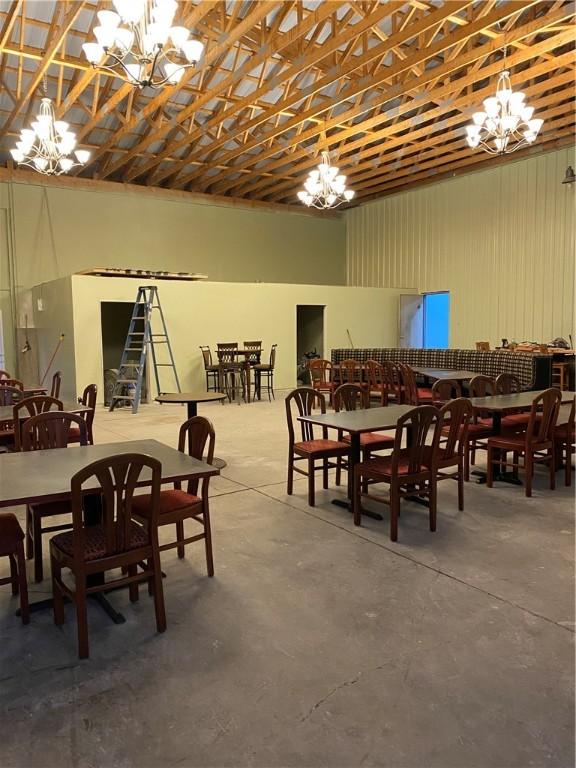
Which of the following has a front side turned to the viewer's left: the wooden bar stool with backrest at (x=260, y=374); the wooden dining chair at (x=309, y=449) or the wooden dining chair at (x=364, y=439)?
the wooden bar stool with backrest at (x=260, y=374)

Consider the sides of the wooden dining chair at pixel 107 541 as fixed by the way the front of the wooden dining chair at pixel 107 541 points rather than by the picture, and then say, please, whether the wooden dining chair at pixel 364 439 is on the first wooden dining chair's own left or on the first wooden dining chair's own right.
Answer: on the first wooden dining chair's own right

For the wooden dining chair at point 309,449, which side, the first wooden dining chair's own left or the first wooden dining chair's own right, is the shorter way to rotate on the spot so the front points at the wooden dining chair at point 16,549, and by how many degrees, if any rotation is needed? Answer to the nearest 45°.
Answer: approximately 90° to the first wooden dining chair's own right

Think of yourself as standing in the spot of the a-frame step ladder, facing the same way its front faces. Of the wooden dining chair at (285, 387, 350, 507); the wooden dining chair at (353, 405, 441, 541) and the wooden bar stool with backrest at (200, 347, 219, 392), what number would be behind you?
1

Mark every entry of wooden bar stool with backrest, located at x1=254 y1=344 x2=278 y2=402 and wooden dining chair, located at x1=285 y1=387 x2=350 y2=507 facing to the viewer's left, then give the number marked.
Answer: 1

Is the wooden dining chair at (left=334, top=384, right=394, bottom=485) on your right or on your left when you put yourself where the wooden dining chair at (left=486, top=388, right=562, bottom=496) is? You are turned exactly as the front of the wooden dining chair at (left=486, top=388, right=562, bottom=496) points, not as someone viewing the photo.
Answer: on your left

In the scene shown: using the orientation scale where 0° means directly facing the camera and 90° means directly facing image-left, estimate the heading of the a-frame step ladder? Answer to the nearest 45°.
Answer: approximately 45°

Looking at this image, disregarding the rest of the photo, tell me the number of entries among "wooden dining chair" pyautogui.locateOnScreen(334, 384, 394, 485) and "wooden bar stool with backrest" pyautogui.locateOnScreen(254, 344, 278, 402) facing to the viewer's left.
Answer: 1

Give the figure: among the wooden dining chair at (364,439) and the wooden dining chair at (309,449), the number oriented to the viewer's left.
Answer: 0

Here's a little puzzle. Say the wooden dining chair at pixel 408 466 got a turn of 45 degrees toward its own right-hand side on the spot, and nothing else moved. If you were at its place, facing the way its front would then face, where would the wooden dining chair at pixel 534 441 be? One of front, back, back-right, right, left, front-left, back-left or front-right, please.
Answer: front-right

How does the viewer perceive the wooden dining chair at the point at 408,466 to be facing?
facing away from the viewer and to the left of the viewer

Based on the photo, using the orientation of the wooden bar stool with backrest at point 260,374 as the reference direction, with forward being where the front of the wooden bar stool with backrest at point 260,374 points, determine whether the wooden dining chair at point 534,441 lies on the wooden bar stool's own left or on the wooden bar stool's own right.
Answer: on the wooden bar stool's own left

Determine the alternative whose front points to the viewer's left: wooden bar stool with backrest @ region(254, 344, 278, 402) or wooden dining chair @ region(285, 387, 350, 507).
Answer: wooden bar stool with backrest @ region(254, 344, 278, 402)

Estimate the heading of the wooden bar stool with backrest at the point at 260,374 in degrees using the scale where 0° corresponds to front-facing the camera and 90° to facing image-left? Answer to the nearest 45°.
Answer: approximately 90°

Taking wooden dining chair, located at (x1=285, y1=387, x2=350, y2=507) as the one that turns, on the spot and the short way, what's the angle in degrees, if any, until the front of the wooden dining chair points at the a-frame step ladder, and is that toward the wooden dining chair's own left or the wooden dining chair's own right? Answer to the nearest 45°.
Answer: approximately 180°

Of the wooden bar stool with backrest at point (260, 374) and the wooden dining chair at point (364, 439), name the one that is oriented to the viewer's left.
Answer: the wooden bar stool with backrest at point (260, 374)
